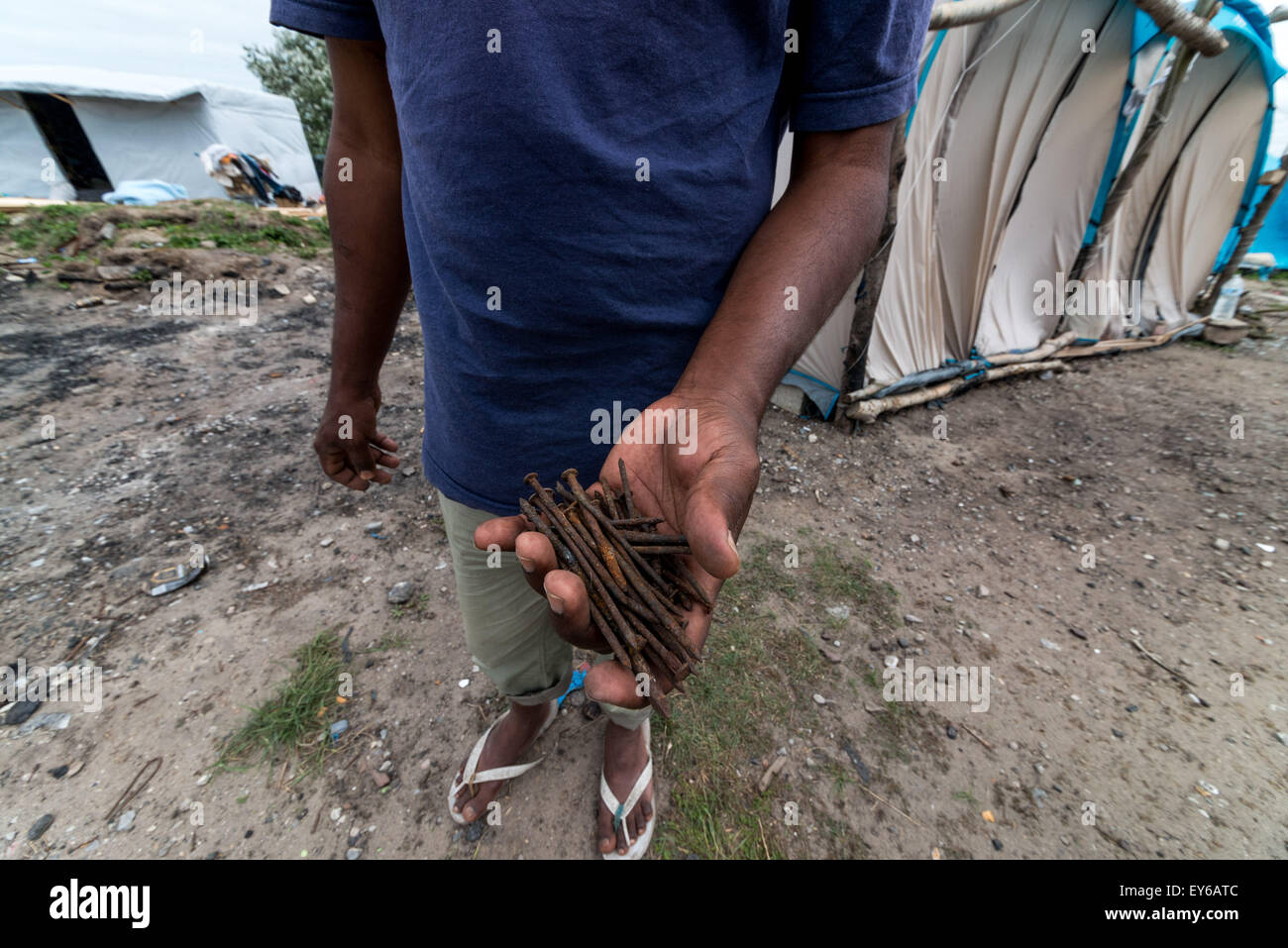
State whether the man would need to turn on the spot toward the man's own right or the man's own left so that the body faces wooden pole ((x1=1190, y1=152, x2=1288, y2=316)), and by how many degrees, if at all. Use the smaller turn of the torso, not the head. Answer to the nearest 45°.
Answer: approximately 135° to the man's own left

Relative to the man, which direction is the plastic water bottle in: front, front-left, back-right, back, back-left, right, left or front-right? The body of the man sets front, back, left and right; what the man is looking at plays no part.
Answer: back-left

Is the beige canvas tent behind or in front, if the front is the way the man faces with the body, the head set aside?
behind

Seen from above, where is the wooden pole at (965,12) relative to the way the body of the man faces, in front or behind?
behind

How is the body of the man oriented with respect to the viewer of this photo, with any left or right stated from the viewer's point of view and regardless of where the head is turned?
facing the viewer

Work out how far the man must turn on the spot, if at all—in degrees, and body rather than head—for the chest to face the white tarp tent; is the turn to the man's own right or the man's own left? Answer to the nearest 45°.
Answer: approximately 135° to the man's own right
